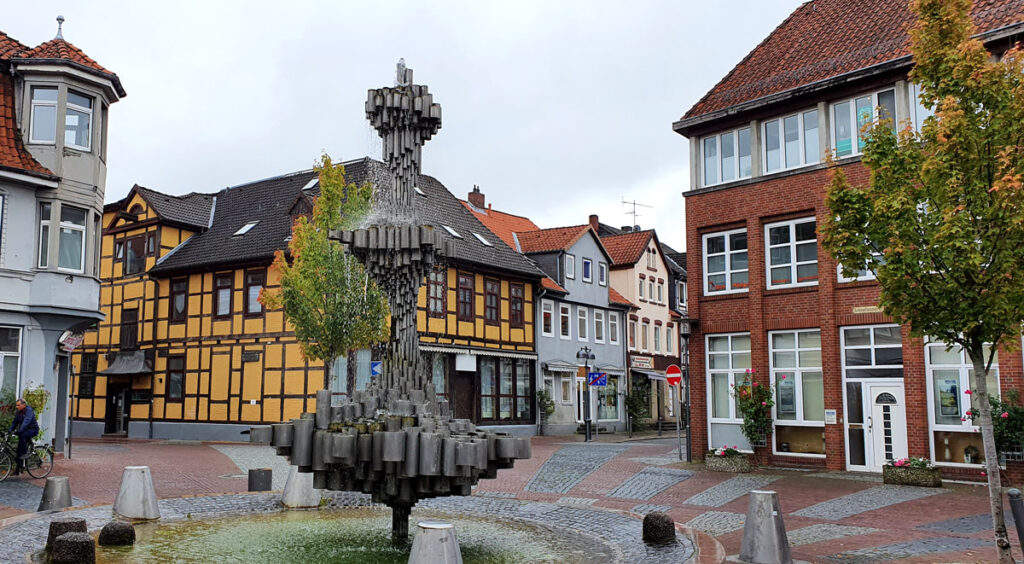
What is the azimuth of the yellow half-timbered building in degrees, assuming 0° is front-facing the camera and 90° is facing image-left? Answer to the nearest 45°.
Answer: approximately 0°

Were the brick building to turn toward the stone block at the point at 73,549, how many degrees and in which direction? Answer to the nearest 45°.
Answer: approximately 45° to its left

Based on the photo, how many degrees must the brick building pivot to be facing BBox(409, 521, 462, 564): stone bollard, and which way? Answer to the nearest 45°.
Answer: approximately 45° to its left

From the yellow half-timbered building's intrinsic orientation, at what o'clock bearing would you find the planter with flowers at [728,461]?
The planter with flowers is roughly at 11 o'clock from the yellow half-timbered building.

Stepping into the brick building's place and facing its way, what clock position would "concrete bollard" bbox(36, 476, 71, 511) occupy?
The concrete bollard is roughly at 12 o'clock from the brick building.

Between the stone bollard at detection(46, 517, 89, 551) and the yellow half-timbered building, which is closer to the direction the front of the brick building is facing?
the stone bollard

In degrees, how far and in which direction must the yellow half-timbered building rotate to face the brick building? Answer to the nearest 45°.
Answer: approximately 45° to its left

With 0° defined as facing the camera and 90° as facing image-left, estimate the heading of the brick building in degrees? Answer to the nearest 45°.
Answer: approximately 45°

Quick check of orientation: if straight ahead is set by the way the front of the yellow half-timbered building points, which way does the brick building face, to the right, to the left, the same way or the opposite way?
to the right

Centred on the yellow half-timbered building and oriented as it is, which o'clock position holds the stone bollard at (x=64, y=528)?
The stone bollard is roughly at 12 o'clock from the yellow half-timbered building.
